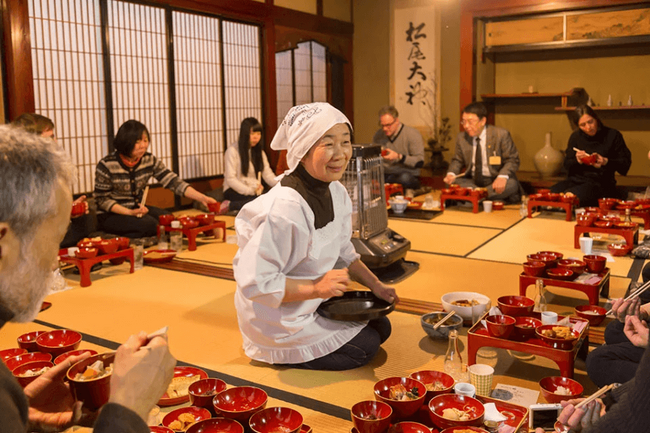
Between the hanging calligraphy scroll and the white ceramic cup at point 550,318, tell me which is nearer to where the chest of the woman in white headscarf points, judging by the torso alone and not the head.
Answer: the white ceramic cup

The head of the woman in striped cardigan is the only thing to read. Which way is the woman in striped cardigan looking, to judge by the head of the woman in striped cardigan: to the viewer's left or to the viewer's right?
to the viewer's right

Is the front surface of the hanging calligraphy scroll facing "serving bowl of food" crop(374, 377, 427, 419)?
yes

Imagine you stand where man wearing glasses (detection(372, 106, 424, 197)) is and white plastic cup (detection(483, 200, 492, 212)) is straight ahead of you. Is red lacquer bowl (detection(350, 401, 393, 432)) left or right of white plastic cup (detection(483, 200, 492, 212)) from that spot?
right

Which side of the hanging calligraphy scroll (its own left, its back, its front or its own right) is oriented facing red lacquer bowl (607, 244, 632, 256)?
front

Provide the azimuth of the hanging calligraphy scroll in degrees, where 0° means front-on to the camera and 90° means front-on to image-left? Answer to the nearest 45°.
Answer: approximately 0°

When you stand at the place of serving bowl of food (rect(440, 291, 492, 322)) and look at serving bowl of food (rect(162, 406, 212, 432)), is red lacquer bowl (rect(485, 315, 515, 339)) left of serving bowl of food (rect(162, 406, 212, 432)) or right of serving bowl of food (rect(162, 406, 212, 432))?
left

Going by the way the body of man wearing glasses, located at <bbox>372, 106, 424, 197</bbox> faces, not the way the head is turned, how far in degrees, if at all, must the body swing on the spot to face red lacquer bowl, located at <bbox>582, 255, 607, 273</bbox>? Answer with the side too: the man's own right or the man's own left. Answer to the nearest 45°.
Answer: approximately 45° to the man's own left

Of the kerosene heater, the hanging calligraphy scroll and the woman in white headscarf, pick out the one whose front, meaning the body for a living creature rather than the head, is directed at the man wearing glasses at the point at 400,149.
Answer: the hanging calligraphy scroll

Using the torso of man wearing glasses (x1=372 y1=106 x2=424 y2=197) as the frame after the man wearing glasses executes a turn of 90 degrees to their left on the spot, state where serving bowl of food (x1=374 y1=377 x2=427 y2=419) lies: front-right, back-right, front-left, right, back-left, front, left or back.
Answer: front-right

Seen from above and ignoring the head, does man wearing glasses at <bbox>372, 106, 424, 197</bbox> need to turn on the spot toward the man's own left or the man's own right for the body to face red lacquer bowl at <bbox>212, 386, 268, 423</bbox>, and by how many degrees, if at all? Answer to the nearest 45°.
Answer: approximately 45° to the man's own left

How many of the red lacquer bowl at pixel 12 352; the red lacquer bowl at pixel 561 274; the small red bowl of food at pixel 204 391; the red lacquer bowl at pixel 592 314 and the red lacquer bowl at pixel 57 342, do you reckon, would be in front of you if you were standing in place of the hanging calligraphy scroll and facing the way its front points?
5

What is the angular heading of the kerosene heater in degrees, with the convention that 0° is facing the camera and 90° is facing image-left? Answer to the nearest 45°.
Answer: approximately 315°
